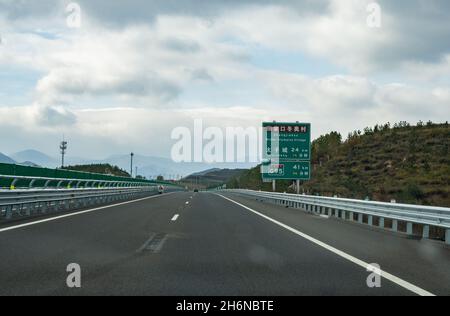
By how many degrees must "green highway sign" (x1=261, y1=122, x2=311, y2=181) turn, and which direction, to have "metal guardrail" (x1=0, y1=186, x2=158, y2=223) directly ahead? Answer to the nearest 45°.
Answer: approximately 45° to its right

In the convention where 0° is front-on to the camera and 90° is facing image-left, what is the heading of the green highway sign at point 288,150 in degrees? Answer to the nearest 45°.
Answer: approximately 0°
